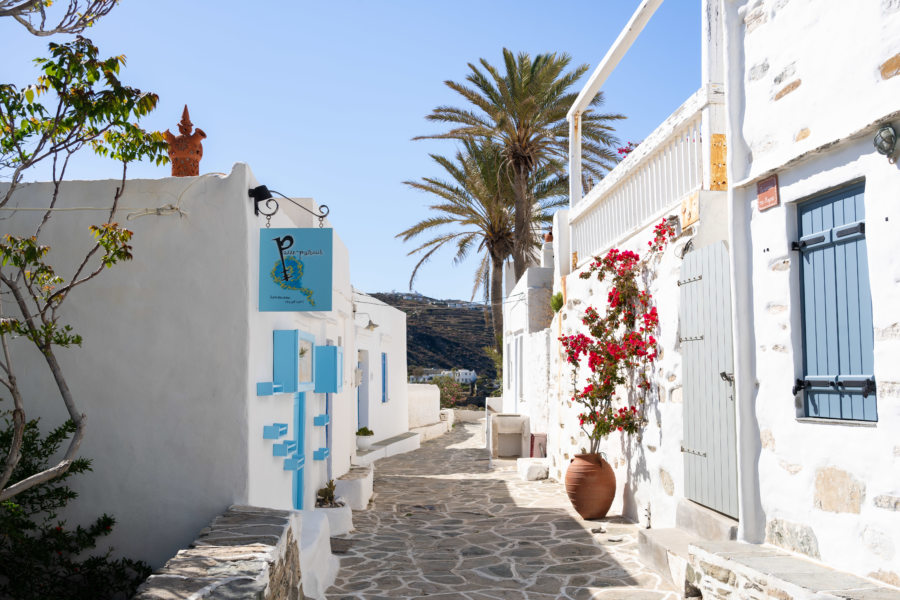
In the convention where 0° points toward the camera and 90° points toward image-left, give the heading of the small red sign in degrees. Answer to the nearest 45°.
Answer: approximately 45°

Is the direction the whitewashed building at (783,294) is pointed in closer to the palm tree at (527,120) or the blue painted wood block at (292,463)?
the blue painted wood block

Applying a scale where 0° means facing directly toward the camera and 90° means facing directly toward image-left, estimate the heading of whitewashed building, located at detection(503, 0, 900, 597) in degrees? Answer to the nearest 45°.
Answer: approximately 45°

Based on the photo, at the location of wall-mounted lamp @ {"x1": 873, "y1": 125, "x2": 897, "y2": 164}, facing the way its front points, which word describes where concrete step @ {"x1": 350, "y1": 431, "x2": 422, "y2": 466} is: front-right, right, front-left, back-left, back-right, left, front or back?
right

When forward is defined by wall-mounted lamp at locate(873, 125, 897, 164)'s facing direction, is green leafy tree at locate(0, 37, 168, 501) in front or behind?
in front

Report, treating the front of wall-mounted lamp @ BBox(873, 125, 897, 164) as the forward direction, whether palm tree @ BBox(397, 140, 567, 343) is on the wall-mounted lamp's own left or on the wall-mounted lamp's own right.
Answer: on the wall-mounted lamp's own right

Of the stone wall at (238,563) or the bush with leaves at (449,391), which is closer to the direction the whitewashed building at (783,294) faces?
the stone wall

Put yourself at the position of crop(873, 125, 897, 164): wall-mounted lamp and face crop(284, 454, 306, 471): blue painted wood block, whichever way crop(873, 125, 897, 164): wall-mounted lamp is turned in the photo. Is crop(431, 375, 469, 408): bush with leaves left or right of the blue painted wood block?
right

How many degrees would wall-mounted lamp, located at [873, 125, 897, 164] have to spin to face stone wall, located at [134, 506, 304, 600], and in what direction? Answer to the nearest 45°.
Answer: approximately 45° to its right

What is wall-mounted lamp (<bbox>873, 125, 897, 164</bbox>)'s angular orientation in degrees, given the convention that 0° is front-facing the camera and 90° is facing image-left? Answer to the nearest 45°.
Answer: approximately 45°
